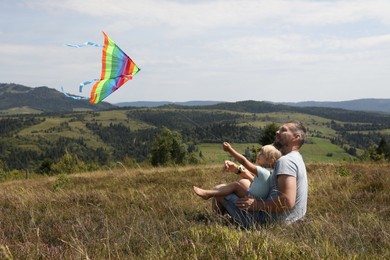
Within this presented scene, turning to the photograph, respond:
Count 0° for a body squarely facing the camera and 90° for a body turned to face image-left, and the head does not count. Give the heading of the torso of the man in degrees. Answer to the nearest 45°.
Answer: approximately 90°

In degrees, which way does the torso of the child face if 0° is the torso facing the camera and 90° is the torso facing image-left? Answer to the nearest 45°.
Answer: approximately 90°

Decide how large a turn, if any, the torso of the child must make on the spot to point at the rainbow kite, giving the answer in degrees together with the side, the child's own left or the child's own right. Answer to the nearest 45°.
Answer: approximately 45° to the child's own right

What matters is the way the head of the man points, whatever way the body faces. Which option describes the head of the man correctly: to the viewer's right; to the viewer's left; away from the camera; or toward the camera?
to the viewer's left
